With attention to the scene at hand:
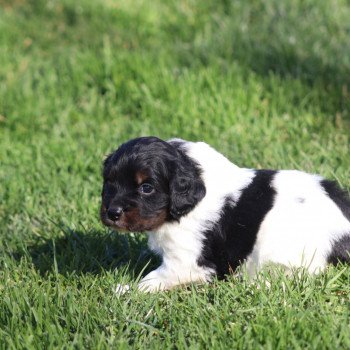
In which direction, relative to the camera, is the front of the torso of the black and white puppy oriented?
to the viewer's left
